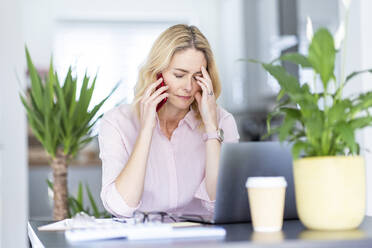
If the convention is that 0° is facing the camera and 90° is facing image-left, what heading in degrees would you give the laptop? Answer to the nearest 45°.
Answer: approximately 135°
